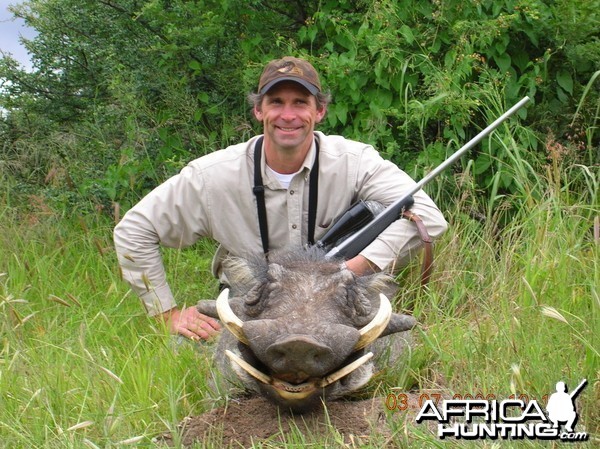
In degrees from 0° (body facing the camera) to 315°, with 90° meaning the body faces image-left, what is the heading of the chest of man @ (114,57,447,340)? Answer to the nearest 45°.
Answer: approximately 0°
